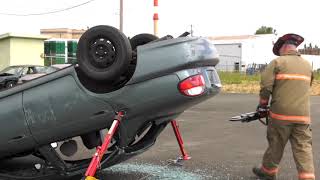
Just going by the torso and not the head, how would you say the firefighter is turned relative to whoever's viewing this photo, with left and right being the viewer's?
facing away from the viewer and to the left of the viewer
